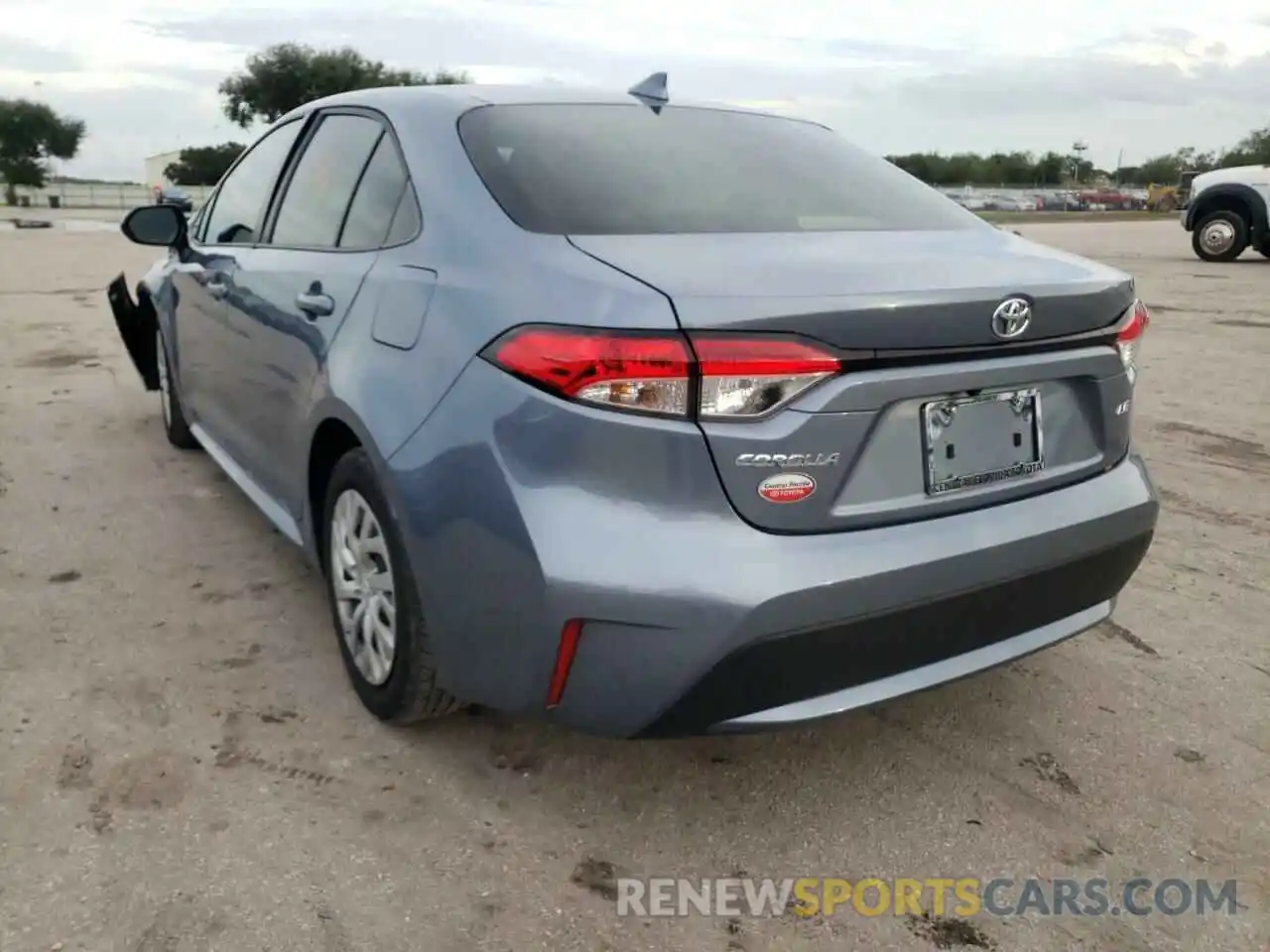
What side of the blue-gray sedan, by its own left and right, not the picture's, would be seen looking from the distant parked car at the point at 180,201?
front

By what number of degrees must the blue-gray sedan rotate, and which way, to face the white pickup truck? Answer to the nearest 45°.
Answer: approximately 90° to its right

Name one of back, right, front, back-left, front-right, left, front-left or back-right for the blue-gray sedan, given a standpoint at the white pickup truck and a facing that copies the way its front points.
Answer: left

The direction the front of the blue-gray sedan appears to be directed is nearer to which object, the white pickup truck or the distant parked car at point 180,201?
the distant parked car

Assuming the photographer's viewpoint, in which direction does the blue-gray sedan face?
facing away from the viewer and to the left of the viewer

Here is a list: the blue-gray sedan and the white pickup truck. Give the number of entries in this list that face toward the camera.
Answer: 0

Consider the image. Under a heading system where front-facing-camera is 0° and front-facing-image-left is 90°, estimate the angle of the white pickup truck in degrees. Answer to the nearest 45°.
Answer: approximately 90°
